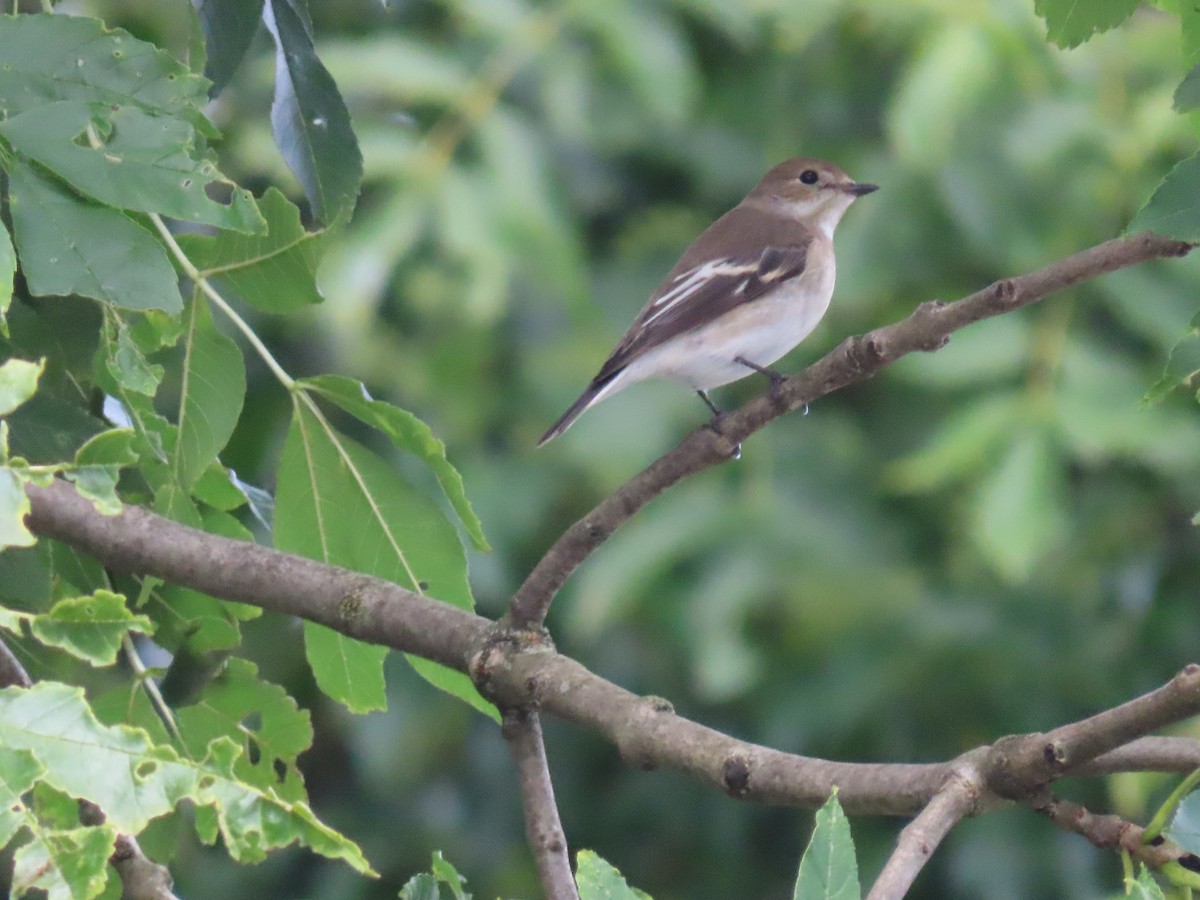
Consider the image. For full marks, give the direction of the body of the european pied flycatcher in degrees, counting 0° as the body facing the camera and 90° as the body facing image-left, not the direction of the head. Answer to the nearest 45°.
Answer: approximately 270°

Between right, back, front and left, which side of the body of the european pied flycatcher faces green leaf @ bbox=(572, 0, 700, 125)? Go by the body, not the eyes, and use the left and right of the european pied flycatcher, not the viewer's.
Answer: left

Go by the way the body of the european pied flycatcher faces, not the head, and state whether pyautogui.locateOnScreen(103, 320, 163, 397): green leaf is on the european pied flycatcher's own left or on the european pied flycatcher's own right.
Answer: on the european pied flycatcher's own right
